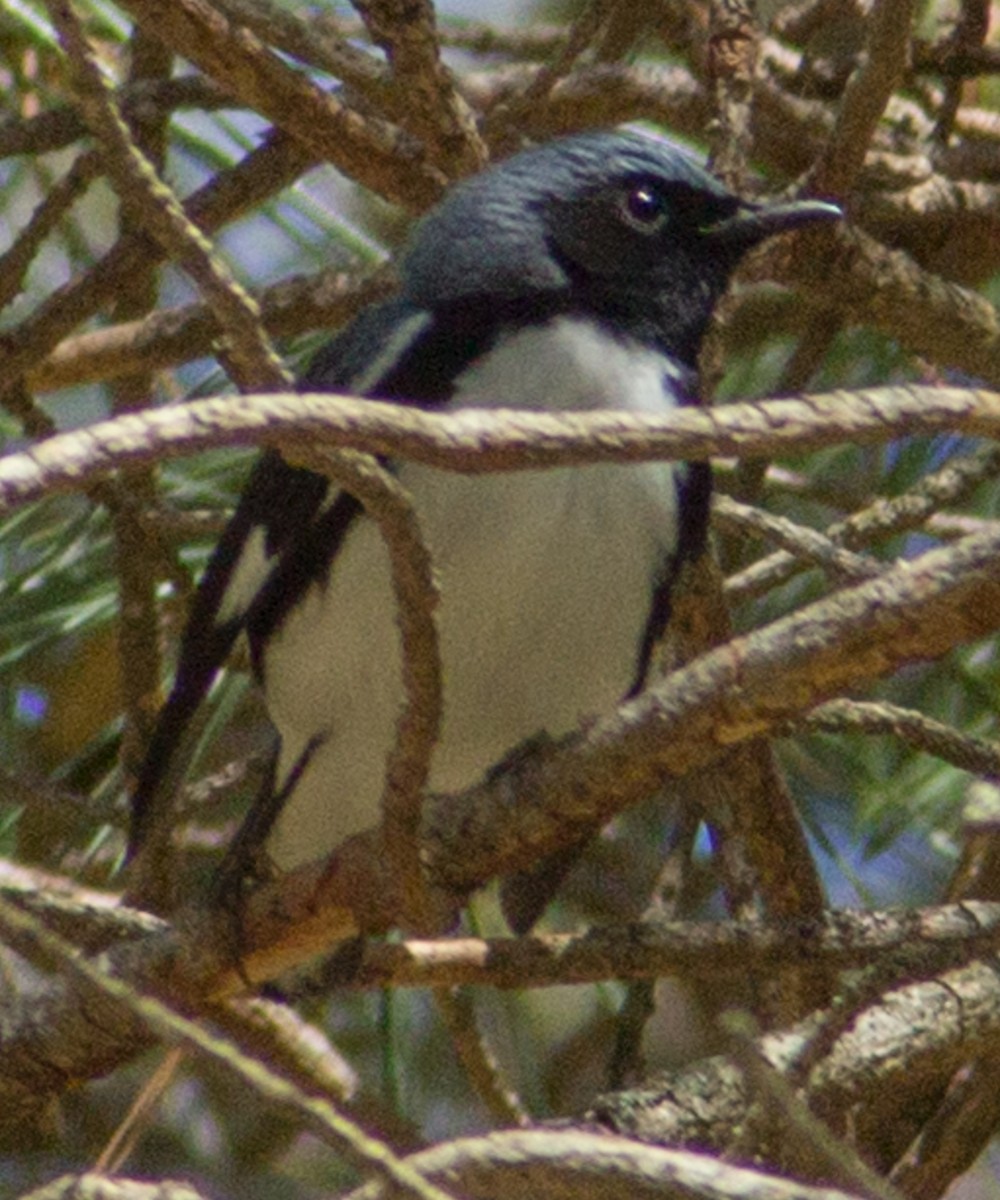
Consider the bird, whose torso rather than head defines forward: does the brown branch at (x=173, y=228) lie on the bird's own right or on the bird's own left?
on the bird's own right

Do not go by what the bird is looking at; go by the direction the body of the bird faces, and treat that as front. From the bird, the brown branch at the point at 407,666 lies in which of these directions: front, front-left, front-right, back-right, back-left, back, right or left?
front-right

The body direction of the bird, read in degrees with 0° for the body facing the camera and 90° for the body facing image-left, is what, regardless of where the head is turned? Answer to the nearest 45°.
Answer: approximately 315°

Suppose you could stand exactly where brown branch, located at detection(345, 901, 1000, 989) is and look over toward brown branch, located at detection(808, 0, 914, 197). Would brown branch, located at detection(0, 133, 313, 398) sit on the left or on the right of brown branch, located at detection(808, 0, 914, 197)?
left

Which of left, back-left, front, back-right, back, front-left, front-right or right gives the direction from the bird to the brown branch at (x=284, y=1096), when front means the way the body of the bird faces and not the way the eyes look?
front-right
